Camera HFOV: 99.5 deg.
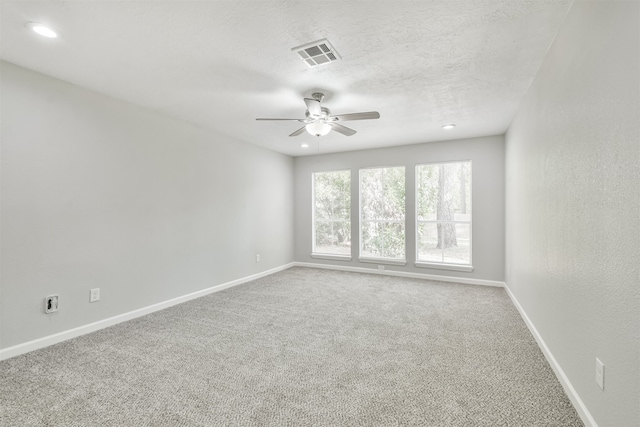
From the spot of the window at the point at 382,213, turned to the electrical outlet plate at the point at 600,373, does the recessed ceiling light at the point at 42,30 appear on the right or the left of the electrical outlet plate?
right

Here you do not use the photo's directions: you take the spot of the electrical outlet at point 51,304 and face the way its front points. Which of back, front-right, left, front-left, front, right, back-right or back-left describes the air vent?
front

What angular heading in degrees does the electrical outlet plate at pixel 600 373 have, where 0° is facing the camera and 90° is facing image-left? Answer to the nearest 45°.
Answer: approximately 90°

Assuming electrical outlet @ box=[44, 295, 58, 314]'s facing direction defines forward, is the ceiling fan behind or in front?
in front

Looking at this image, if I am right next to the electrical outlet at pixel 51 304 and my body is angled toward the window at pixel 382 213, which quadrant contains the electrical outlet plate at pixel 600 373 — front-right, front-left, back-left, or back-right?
front-right

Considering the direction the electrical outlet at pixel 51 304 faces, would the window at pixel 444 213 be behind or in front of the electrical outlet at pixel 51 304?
in front

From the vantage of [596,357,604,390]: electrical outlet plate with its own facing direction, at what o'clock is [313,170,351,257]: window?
The window is roughly at 1 o'clock from the electrical outlet plate.

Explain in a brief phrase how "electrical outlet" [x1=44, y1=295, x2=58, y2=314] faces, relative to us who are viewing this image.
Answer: facing the viewer and to the right of the viewer

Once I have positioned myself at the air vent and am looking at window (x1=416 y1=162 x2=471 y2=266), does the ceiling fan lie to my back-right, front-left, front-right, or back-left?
front-left

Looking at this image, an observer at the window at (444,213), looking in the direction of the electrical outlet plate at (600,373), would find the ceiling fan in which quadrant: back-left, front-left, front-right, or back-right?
front-right

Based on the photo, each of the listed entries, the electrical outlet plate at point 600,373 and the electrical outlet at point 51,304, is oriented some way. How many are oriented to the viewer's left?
1

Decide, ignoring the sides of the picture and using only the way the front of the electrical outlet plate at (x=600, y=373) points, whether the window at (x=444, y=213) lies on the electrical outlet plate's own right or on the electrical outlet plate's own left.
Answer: on the electrical outlet plate's own right

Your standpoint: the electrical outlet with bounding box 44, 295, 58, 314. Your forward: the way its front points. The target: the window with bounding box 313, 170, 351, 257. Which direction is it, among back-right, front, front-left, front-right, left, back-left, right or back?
front-left

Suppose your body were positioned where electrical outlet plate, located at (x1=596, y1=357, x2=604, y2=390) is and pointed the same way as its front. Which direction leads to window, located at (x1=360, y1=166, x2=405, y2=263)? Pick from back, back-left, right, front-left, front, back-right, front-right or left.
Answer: front-right
